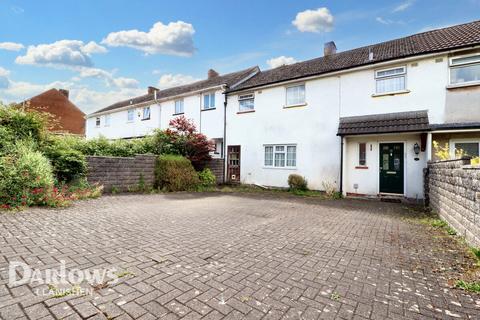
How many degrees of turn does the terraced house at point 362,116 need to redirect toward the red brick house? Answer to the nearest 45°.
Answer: approximately 90° to its right

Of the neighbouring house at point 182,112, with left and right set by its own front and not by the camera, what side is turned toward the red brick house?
right

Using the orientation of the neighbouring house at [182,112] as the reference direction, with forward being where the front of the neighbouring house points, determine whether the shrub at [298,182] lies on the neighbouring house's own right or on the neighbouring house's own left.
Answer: on the neighbouring house's own left

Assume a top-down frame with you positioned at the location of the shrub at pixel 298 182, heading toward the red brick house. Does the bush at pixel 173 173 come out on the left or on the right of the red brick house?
left

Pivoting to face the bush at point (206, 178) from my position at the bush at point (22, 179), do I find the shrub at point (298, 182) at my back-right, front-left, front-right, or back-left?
front-right

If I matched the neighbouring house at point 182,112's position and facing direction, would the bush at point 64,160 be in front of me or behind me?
in front

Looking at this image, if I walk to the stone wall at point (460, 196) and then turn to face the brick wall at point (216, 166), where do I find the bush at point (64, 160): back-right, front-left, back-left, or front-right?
front-left

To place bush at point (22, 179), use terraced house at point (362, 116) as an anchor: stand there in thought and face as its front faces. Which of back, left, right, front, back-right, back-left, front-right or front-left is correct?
front

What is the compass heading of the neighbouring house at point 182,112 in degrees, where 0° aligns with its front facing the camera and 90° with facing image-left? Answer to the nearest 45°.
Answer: approximately 45°

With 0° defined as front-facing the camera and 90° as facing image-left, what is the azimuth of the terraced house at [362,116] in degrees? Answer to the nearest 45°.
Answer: approximately 45°

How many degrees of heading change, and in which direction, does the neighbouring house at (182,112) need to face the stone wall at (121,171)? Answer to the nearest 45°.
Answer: approximately 45° to its left

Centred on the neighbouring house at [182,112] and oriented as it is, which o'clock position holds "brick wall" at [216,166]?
The brick wall is roughly at 10 o'clock from the neighbouring house.
